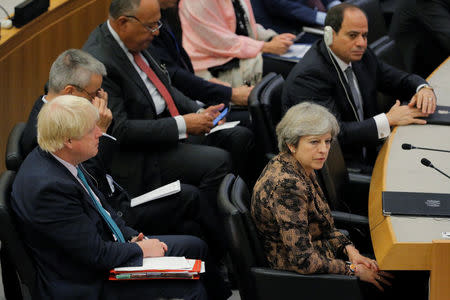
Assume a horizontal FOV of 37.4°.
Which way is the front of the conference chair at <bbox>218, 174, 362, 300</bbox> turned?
to the viewer's right

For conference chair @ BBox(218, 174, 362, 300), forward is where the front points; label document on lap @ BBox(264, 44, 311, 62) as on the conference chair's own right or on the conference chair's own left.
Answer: on the conference chair's own left

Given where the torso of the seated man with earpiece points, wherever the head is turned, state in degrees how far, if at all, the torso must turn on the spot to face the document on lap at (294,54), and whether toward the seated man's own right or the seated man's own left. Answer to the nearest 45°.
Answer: approximately 135° to the seated man's own left

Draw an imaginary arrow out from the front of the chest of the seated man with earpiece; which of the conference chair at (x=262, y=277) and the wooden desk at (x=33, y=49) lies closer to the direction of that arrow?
the conference chair

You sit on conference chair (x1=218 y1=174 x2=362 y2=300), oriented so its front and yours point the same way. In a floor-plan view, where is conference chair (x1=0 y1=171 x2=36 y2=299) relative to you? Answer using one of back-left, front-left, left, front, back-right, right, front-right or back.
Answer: back

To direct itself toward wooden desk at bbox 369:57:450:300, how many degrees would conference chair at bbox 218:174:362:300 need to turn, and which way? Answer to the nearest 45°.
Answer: approximately 45° to its left
